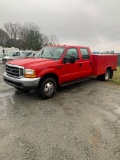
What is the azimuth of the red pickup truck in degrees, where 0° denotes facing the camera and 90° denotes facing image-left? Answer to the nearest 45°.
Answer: approximately 45°
